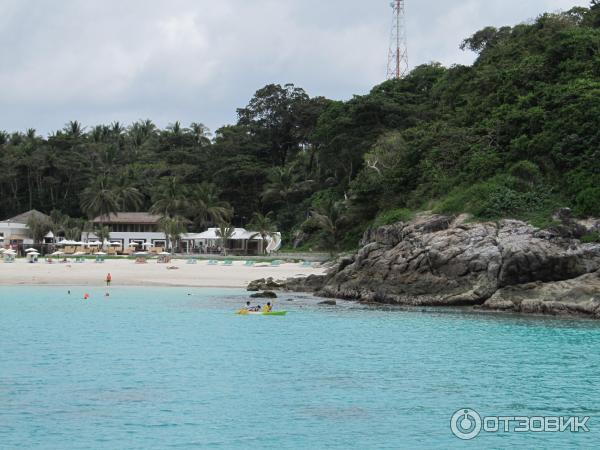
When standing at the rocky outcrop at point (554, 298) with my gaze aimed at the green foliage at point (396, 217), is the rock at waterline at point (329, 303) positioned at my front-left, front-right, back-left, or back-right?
front-left

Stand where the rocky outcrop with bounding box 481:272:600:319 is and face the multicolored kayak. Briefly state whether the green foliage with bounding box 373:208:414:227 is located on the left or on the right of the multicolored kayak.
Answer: right

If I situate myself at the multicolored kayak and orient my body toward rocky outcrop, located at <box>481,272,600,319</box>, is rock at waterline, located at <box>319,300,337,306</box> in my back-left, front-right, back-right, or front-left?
front-left
